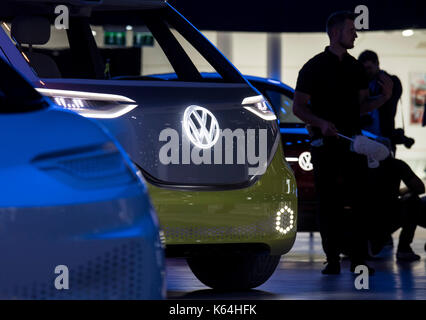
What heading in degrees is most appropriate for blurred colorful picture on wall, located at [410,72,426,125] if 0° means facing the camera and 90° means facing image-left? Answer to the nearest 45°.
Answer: approximately 0°

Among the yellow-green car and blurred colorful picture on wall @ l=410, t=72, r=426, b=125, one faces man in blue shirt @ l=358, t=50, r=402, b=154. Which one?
the blurred colorful picture on wall

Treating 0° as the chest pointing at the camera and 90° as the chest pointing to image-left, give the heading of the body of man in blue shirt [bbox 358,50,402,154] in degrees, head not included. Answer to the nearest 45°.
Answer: approximately 45°

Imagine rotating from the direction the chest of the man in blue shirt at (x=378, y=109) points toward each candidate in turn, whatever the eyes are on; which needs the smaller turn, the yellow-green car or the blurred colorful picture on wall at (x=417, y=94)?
the yellow-green car

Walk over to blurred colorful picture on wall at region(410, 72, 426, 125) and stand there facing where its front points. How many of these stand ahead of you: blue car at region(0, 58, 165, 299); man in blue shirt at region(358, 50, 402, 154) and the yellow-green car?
3

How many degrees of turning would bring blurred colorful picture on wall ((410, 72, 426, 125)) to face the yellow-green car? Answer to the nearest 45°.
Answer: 0° — it already faces it

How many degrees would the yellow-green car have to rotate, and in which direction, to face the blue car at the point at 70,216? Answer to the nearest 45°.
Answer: approximately 45° to its right

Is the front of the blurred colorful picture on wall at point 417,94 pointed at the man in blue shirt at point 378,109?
yes

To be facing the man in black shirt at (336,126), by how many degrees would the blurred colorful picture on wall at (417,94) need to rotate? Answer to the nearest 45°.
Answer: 0° — it already faces them
